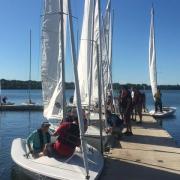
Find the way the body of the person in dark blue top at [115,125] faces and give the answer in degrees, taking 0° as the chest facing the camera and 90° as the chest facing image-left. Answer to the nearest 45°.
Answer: approximately 90°

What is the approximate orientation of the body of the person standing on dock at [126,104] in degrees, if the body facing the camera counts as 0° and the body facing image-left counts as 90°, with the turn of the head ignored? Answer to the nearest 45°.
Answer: approximately 90°

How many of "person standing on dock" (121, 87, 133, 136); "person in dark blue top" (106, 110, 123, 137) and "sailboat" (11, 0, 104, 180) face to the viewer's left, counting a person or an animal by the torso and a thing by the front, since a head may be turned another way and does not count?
2

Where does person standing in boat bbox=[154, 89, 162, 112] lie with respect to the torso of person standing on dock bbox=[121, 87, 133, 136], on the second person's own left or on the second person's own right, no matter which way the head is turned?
on the second person's own right
